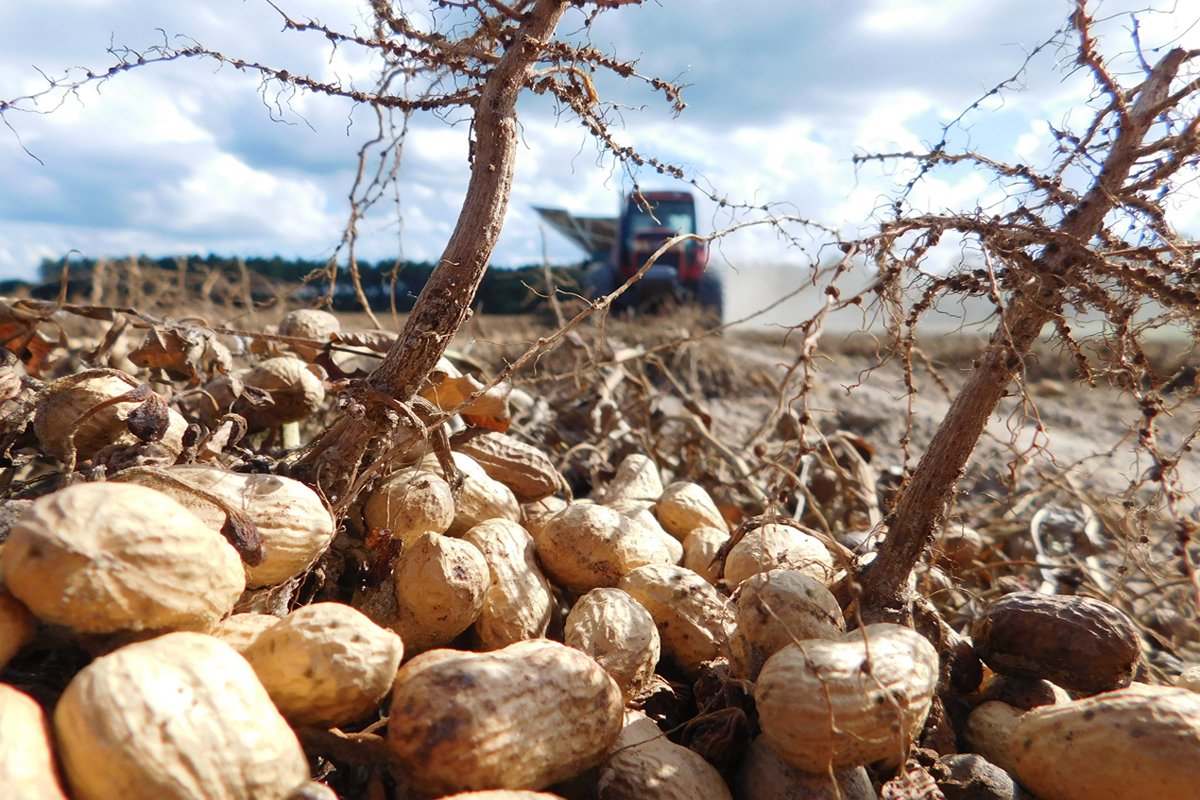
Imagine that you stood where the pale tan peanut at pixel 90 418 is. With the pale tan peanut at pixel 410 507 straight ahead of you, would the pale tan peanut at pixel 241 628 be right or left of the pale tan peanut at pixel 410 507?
right

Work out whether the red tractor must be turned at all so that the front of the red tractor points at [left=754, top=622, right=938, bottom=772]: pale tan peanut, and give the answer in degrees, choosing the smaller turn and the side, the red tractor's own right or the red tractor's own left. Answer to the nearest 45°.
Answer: approximately 45° to the red tractor's own right

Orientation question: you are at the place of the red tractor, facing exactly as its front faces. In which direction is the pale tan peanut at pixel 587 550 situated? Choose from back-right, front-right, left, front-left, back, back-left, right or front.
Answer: front-right

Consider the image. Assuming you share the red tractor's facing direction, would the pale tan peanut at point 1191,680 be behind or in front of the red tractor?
in front

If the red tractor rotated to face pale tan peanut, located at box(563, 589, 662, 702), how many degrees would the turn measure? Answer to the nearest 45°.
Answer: approximately 45° to its right

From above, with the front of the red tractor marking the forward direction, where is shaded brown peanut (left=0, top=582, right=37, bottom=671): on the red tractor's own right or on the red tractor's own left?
on the red tractor's own right

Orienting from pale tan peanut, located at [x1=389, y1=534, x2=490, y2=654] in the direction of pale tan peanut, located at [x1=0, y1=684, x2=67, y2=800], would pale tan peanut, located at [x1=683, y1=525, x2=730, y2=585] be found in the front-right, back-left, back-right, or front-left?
back-left

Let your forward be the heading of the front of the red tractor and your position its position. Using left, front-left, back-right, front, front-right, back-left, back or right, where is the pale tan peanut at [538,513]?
front-right

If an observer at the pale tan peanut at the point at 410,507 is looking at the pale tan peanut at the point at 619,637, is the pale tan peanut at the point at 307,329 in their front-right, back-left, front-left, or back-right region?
back-left

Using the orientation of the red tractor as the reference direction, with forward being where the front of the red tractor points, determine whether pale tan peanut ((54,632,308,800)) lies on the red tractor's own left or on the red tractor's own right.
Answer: on the red tractor's own right

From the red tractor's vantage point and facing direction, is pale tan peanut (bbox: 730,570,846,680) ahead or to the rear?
ahead
